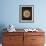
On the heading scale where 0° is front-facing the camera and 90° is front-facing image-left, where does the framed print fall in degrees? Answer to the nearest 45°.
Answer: approximately 0°
